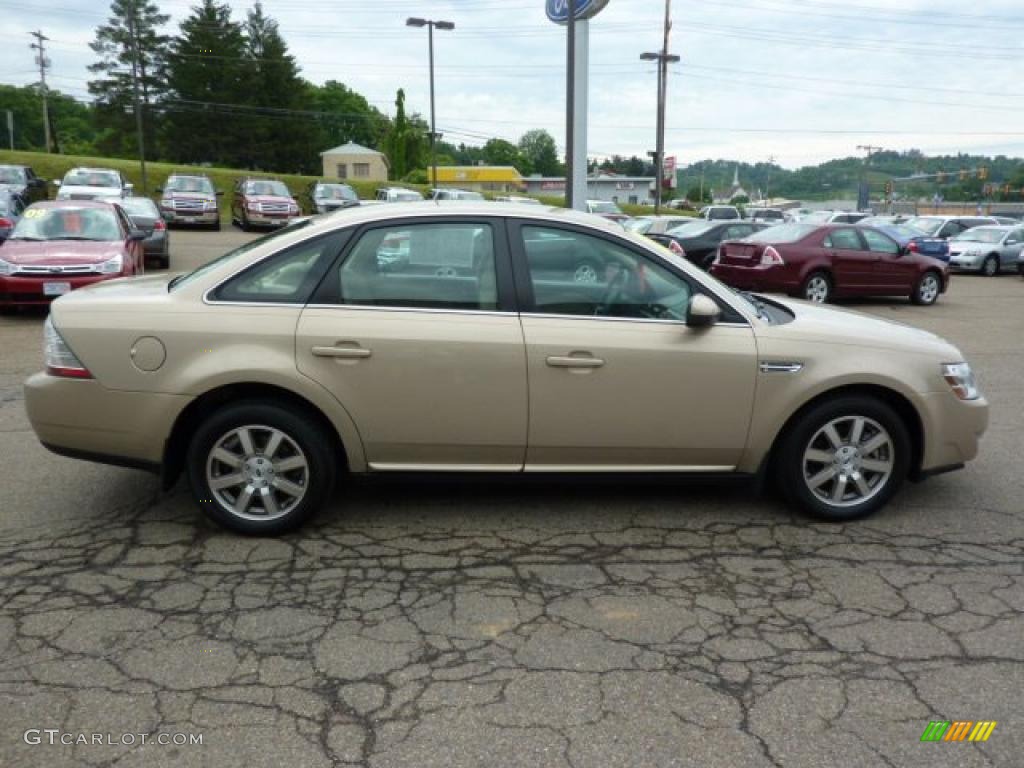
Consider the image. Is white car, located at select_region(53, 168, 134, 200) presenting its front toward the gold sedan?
yes

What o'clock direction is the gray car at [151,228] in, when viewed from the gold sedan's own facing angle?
The gray car is roughly at 8 o'clock from the gold sedan.

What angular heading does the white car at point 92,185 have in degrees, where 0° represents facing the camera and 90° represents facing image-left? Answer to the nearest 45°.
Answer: approximately 0°

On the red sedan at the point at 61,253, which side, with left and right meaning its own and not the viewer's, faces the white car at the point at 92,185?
back

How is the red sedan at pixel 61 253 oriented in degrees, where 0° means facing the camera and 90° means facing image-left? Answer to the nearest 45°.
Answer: approximately 0°

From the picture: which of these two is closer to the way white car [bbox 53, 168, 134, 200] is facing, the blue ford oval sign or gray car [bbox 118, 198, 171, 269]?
the gray car

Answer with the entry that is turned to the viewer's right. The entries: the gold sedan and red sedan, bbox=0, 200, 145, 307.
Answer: the gold sedan

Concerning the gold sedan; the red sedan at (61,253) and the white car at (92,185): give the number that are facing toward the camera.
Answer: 2

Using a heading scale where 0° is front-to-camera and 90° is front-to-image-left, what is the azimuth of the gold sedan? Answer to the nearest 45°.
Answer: approximately 270°

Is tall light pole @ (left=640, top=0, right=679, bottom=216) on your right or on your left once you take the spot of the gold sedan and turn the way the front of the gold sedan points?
on your left

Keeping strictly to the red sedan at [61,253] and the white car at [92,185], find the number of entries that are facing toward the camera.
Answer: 2

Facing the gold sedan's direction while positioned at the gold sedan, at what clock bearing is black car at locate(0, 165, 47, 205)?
The black car is roughly at 8 o'clock from the gold sedan.

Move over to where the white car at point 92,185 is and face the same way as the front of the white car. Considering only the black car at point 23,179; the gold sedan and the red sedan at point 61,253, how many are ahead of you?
2
